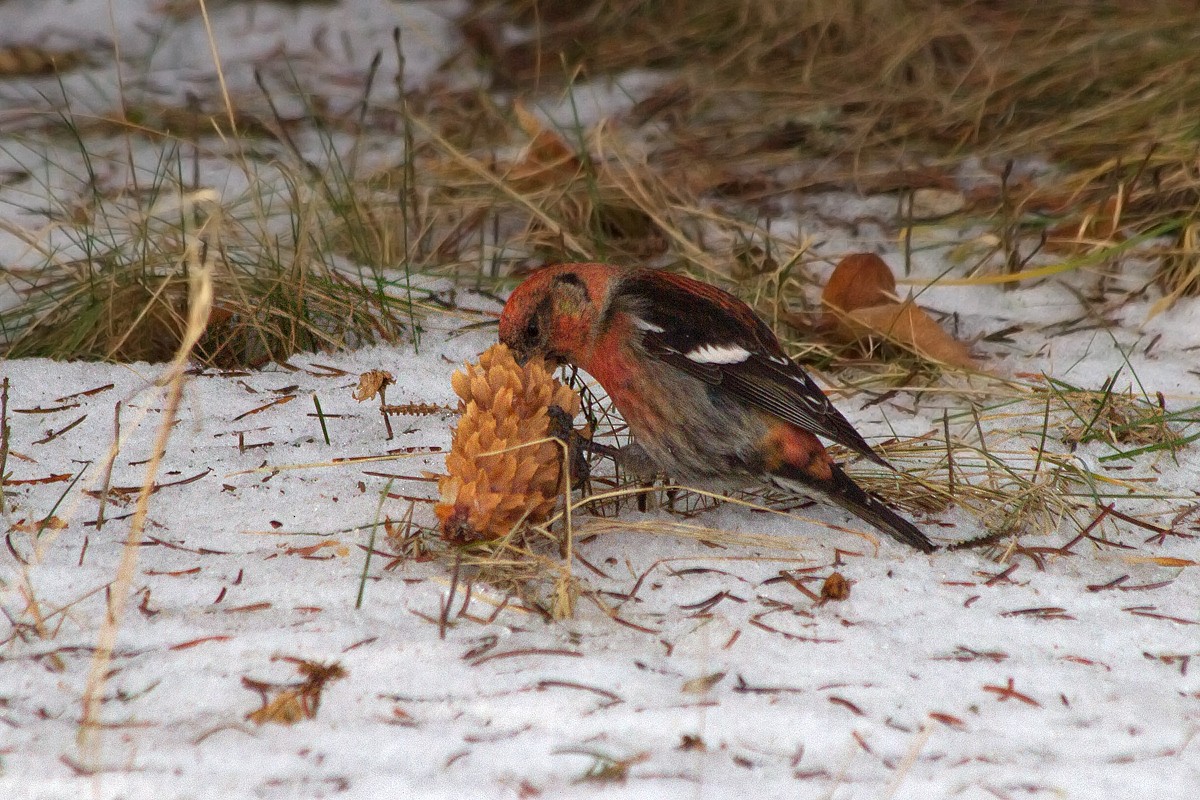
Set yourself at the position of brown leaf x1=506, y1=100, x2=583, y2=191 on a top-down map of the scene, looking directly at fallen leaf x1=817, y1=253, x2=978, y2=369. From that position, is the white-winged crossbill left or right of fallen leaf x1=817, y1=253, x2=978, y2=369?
right

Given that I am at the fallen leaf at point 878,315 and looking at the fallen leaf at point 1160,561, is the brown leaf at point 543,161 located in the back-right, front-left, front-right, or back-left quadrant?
back-right

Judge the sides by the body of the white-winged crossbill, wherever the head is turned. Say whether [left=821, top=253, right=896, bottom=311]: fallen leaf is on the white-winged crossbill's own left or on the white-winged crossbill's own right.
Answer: on the white-winged crossbill's own right

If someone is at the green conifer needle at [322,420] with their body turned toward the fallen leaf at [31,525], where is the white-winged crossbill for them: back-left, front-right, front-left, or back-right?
back-left

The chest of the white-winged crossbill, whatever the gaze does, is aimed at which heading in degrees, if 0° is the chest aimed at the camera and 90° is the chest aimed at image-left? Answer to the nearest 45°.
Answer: approximately 90°

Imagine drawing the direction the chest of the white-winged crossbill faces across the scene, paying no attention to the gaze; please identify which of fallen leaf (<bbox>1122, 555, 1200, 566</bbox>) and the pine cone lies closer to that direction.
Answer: the pine cone

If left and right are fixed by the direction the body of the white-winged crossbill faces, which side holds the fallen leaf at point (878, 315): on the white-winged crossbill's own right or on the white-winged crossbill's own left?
on the white-winged crossbill's own right

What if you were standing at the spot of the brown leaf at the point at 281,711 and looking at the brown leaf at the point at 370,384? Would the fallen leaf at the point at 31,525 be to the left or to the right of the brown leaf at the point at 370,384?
left

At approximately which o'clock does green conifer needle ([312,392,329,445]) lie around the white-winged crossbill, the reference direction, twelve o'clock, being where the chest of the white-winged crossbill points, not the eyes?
The green conifer needle is roughly at 12 o'clock from the white-winged crossbill.

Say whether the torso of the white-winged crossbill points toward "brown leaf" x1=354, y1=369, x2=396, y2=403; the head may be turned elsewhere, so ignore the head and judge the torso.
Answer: yes

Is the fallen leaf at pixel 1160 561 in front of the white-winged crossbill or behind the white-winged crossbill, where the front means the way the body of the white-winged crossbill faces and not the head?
behind
